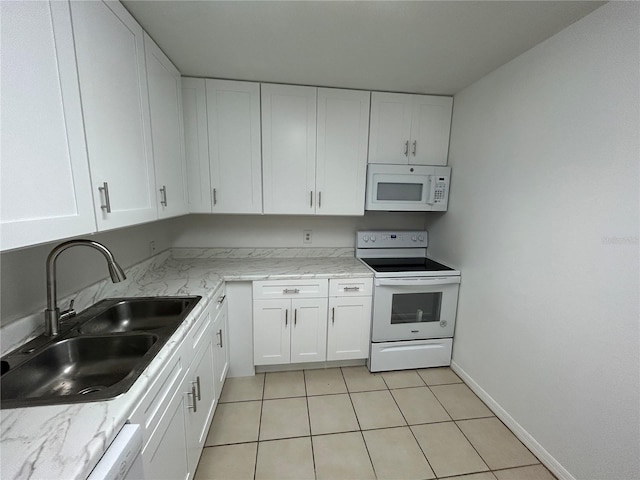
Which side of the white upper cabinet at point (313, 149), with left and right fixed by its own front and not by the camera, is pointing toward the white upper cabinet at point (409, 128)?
left

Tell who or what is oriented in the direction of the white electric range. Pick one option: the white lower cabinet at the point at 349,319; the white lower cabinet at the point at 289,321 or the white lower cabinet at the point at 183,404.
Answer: the white lower cabinet at the point at 183,404

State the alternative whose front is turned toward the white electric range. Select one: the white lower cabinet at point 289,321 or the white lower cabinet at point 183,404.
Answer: the white lower cabinet at point 183,404

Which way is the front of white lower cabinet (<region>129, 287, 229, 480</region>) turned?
to the viewer's right
